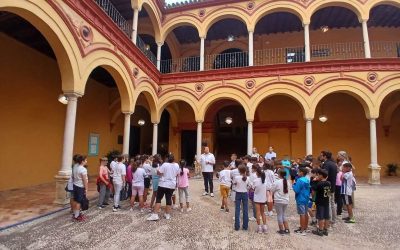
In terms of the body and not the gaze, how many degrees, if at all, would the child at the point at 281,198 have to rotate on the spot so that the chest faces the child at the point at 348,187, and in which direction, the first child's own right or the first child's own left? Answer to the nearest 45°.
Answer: approximately 90° to the first child's own right

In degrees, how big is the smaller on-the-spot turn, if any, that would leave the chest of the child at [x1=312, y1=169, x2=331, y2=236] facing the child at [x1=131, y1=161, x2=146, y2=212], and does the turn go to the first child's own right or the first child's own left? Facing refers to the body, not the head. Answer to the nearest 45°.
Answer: approximately 45° to the first child's own left

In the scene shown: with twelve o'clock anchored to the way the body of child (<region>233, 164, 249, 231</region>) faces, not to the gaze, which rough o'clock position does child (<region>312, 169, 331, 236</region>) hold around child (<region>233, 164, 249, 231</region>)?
child (<region>312, 169, 331, 236</region>) is roughly at 3 o'clock from child (<region>233, 164, 249, 231</region>).

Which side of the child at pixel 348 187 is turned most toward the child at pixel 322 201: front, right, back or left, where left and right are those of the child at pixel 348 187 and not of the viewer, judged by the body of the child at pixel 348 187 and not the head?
left

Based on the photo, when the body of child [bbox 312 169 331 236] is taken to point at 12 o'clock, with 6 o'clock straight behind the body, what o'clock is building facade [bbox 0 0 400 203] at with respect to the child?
The building facade is roughly at 12 o'clock from the child.

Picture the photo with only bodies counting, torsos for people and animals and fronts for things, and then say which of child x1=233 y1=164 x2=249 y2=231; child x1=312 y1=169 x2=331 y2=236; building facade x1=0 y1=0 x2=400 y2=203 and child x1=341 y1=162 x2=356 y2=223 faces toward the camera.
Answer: the building facade

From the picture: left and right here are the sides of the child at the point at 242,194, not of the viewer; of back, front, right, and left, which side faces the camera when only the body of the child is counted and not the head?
back

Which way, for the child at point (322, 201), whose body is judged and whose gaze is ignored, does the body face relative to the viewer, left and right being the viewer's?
facing away from the viewer and to the left of the viewer

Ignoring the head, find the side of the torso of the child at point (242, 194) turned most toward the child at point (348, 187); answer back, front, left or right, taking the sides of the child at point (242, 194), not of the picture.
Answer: right

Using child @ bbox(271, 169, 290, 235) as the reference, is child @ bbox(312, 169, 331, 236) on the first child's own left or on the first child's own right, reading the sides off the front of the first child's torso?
on the first child's own right

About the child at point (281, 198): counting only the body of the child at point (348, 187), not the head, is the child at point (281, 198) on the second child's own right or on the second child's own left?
on the second child's own left

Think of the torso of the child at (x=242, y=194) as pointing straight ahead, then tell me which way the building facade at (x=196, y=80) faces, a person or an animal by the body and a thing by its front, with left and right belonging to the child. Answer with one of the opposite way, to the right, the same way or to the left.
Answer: the opposite way
